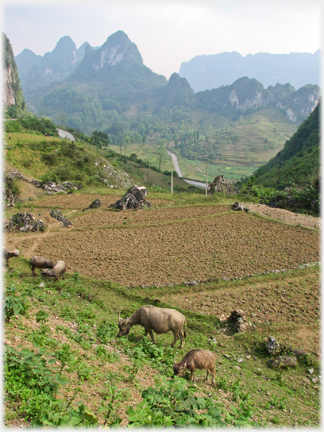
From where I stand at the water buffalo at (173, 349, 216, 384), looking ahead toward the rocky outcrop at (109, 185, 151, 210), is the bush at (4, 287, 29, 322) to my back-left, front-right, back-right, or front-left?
front-left

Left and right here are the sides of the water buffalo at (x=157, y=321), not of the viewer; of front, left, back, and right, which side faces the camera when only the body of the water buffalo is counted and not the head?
left

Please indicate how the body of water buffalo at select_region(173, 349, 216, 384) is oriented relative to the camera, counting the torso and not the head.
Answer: to the viewer's left

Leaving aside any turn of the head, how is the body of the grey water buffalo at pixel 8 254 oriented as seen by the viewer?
to the viewer's right

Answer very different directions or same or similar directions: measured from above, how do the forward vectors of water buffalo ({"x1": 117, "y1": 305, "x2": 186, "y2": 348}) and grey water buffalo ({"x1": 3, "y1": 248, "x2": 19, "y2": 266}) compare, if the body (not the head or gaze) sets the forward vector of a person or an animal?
very different directions

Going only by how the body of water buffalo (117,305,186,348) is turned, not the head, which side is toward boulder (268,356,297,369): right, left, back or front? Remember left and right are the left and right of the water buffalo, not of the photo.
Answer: back

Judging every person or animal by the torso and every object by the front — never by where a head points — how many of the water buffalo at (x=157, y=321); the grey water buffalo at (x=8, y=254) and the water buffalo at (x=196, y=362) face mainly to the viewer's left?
2

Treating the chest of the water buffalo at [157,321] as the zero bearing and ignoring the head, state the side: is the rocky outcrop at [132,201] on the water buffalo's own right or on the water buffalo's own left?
on the water buffalo's own right

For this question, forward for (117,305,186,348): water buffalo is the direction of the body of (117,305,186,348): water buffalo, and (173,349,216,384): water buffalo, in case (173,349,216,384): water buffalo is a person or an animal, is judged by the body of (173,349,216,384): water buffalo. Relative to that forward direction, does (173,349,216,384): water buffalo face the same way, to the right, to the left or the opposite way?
the same way

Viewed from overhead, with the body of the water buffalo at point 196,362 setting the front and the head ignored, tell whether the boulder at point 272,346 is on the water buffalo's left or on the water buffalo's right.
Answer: on the water buffalo's right

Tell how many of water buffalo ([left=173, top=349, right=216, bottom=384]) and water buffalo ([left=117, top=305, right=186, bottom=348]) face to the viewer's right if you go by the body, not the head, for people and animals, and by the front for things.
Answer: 0

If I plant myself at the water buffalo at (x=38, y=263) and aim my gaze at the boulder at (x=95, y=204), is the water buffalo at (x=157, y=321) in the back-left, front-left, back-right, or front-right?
back-right

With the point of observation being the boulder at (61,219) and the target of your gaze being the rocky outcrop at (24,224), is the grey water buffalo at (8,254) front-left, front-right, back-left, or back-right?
front-left

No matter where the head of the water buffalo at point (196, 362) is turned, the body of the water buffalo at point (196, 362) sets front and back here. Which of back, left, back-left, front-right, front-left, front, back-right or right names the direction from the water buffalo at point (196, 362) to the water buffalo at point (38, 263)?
front-right
